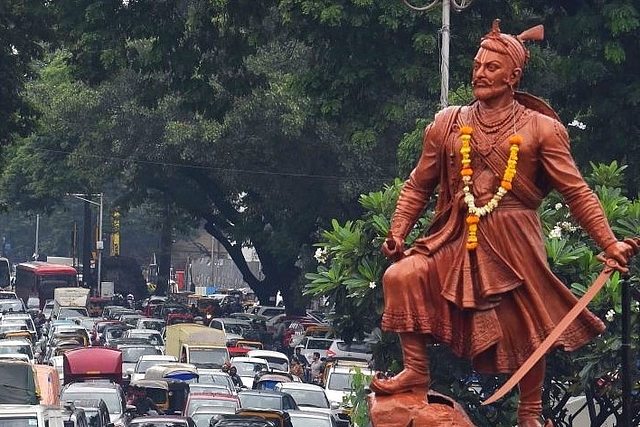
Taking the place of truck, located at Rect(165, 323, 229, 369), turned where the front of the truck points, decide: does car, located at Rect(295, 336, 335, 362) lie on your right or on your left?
on your left

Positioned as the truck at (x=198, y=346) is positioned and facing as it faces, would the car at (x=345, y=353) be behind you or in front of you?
in front

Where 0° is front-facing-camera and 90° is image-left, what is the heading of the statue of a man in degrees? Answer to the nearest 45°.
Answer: approximately 45°

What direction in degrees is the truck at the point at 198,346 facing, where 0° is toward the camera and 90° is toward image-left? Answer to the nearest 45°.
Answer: approximately 315°
